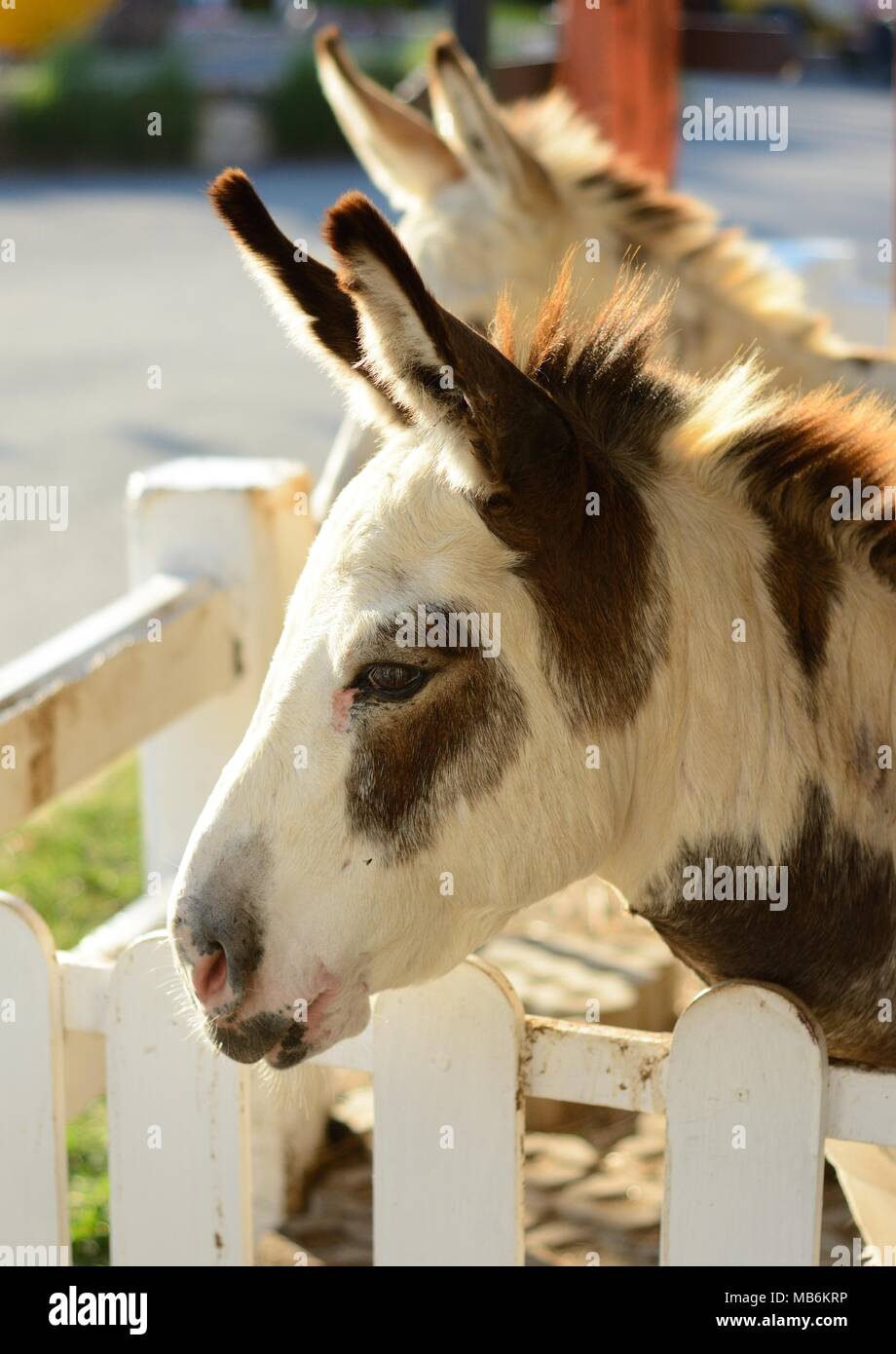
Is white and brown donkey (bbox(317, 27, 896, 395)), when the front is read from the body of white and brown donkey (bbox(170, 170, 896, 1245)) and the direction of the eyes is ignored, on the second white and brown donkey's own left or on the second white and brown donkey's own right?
on the second white and brown donkey's own right

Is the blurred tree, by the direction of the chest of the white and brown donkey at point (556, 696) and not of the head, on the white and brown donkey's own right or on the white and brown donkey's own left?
on the white and brown donkey's own right

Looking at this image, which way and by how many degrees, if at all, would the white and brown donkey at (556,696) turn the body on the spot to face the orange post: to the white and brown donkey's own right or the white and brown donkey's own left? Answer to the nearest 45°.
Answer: approximately 90° to the white and brown donkey's own right

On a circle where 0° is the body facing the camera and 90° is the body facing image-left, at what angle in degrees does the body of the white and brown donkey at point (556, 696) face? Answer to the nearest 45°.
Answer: approximately 90°
